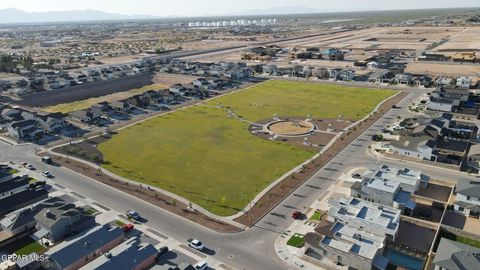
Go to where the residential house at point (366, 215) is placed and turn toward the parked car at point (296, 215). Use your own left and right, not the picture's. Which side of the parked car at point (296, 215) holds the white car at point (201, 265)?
left
